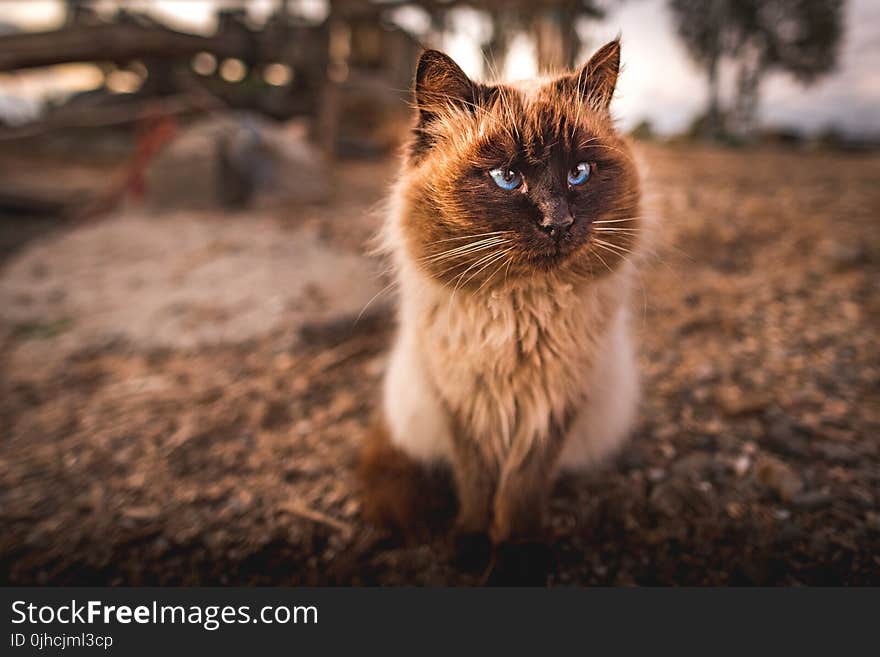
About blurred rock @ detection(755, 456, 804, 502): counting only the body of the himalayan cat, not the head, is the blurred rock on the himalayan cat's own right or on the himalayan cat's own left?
on the himalayan cat's own left

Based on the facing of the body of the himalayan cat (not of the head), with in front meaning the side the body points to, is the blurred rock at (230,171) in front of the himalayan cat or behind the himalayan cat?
behind

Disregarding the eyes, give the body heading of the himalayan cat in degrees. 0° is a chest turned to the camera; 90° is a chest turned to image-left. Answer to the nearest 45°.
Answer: approximately 0°

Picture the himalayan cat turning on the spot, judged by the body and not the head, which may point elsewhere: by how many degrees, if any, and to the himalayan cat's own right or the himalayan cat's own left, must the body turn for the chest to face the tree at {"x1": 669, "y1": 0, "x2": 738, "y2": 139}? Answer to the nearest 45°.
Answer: approximately 135° to the himalayan cat's own left

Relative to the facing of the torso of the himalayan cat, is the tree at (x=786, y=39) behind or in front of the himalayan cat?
behind
